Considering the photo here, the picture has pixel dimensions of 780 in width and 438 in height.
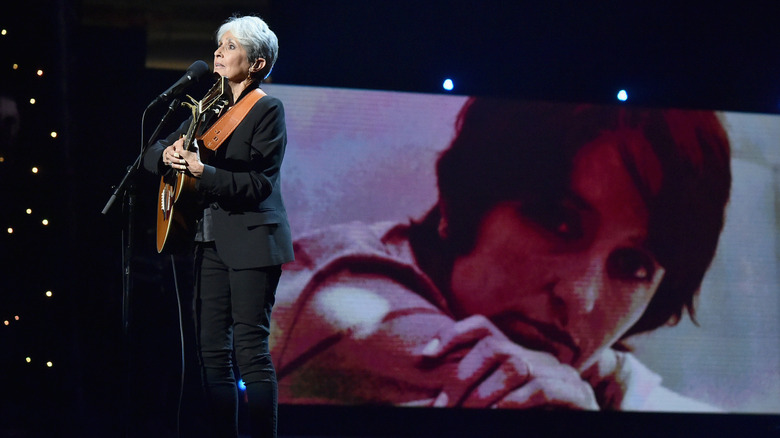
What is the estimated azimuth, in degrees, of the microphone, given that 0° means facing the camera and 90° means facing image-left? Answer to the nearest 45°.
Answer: approximately 270°

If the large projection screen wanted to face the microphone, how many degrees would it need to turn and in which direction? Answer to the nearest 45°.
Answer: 0° — it already faces it

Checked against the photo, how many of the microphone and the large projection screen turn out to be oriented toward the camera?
1

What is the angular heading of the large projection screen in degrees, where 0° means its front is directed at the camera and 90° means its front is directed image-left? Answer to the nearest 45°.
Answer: approximately 0°

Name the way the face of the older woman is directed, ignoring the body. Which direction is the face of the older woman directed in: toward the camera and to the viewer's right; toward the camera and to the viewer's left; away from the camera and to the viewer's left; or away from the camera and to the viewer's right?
toward the camera and to the viewer's left
